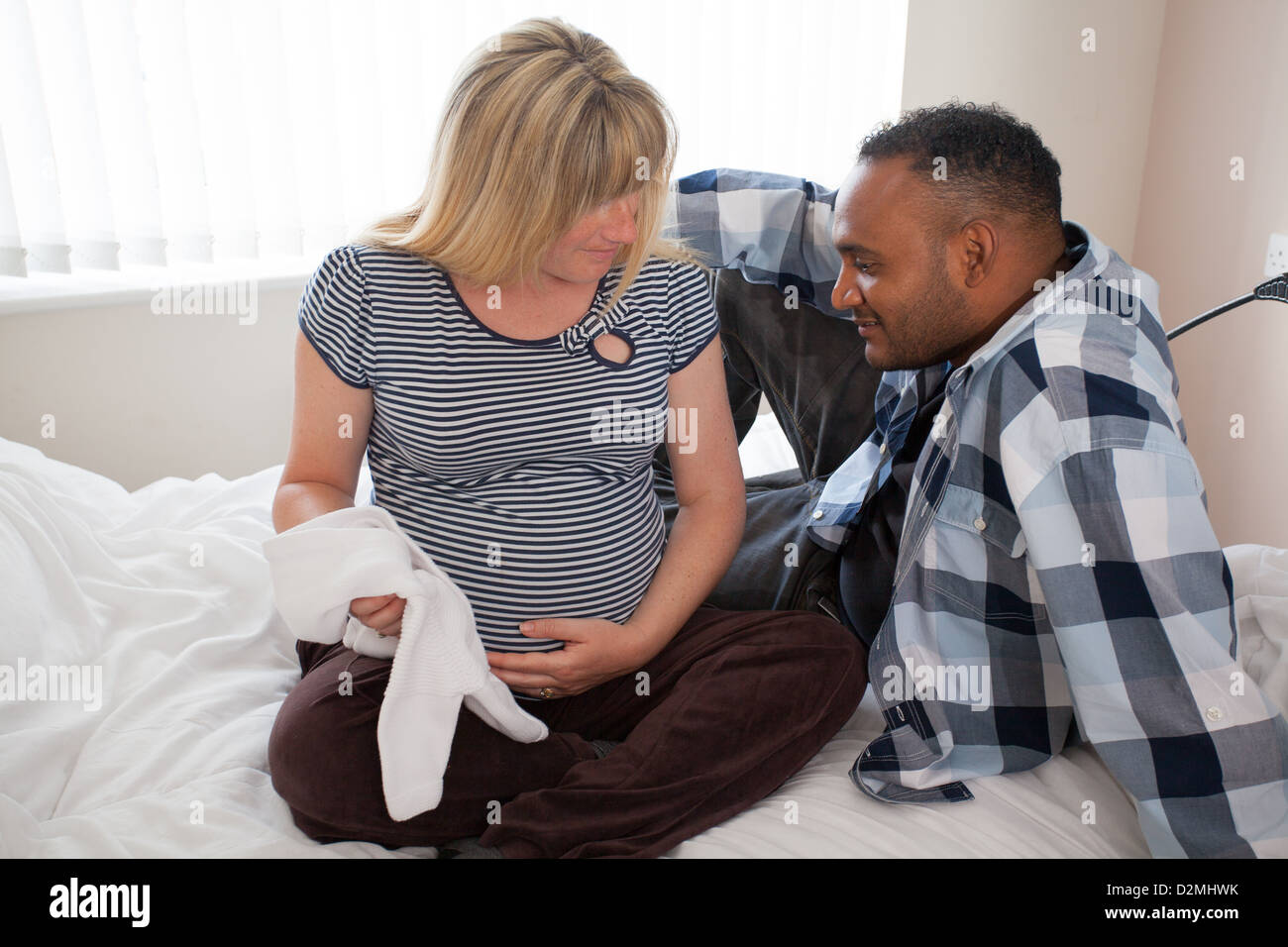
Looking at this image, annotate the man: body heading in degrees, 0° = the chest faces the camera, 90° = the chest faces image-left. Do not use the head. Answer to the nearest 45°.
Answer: approximately 90°

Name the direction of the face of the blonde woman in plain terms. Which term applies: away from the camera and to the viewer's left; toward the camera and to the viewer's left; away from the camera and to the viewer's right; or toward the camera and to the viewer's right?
toward the camera and to the viewer's right

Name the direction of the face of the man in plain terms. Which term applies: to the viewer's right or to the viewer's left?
to the viewer's left

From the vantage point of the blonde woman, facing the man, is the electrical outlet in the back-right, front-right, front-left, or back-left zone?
front-left

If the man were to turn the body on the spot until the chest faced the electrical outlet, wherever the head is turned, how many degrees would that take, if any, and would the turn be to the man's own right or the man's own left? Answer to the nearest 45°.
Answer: approximately 90° to the man's own right
